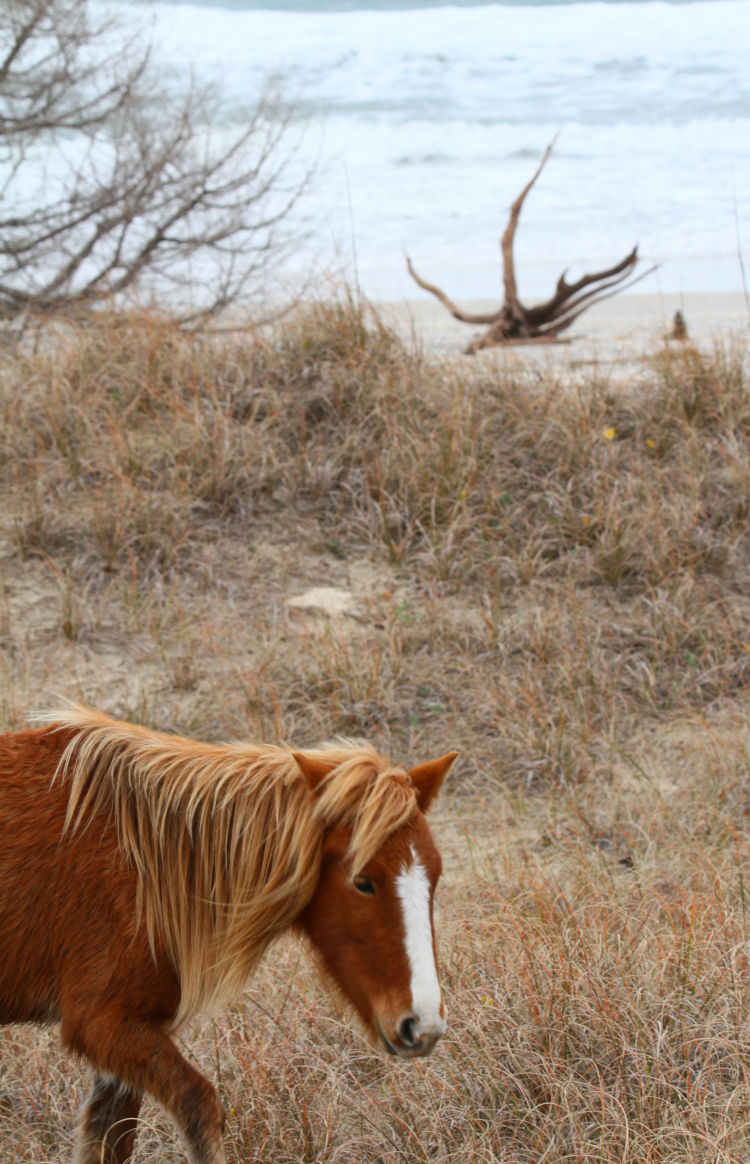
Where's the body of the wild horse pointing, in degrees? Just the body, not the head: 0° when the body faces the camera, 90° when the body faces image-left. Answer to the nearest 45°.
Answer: approximately 270°
